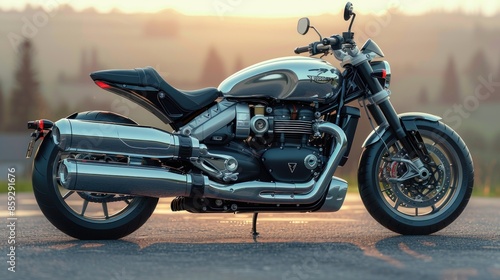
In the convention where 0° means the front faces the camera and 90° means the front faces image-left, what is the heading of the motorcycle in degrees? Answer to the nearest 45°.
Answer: approximately 270°
